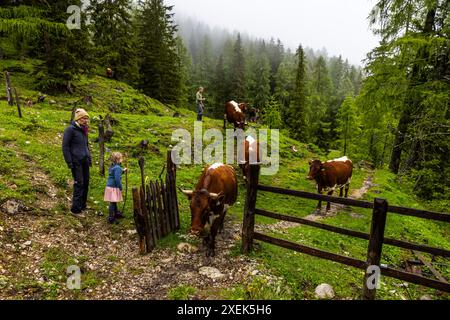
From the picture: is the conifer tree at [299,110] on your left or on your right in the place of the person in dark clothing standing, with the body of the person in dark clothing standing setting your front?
on your left

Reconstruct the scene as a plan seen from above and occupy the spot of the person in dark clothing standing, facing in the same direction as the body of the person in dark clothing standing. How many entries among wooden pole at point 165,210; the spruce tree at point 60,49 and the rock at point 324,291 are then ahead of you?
2

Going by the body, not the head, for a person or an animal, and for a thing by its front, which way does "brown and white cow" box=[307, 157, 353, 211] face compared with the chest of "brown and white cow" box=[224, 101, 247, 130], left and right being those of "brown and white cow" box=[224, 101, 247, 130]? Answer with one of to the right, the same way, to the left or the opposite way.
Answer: to the right

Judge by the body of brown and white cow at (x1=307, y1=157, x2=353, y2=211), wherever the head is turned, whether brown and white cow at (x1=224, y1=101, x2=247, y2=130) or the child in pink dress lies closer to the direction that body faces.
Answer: the child in pink dress

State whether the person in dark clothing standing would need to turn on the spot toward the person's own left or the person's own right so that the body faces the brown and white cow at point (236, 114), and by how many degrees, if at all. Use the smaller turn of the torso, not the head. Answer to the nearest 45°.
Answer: approximately 90° to the person's own left

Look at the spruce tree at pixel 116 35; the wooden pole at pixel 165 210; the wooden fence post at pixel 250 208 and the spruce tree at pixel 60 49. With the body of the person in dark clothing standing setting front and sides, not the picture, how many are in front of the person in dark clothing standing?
2

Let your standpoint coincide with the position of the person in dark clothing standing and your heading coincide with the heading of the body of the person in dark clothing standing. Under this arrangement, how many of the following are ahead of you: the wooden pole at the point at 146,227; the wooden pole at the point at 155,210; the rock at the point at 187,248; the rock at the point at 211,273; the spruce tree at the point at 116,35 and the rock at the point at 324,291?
5
